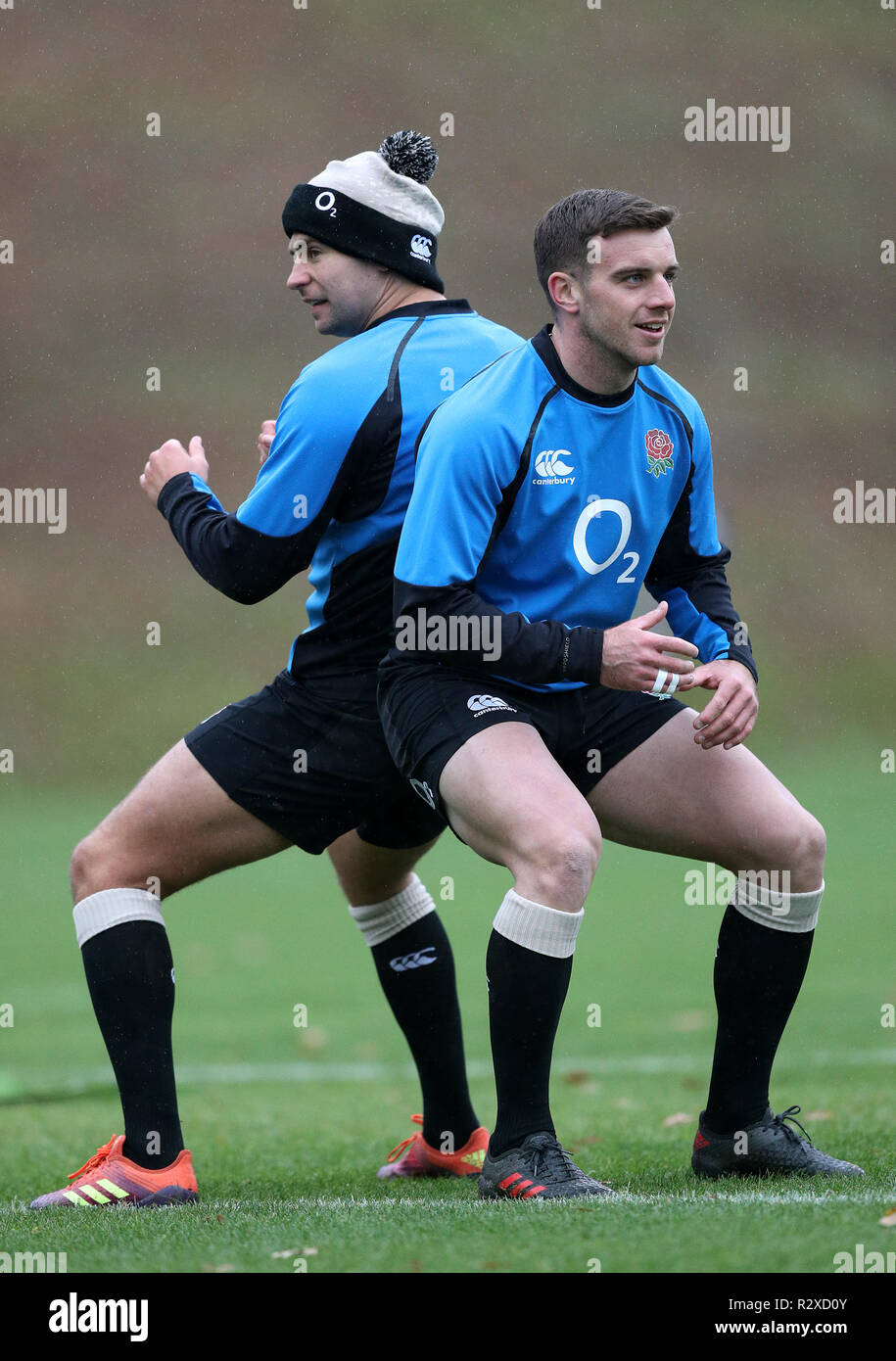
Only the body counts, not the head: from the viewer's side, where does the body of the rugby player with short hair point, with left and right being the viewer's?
facing the viewer and to the right of the viewer

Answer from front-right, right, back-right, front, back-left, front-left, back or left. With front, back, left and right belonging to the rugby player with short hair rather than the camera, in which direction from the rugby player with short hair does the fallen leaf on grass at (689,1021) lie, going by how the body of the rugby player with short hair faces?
back-left

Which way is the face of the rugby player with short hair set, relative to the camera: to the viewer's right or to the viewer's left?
to the viewer's right
